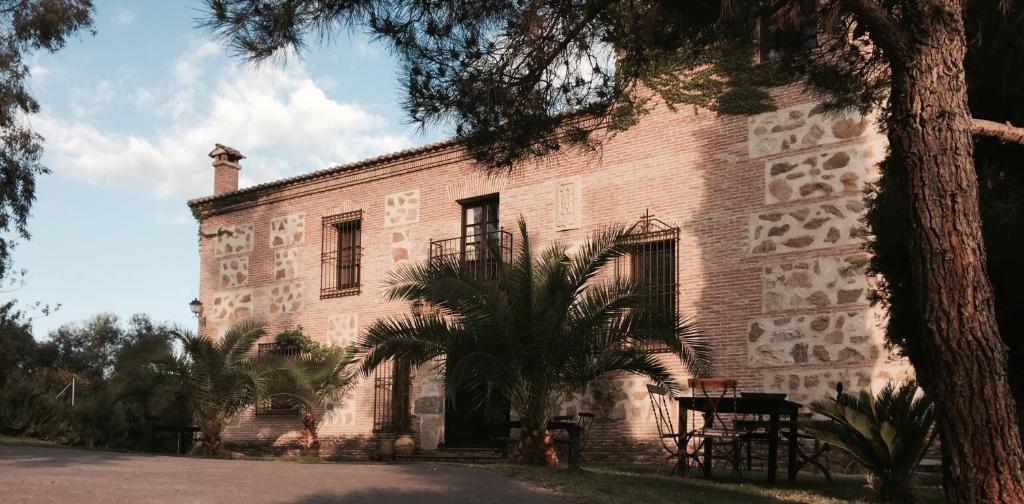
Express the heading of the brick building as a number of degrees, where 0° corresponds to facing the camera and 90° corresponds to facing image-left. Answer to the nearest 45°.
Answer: approximately 45°

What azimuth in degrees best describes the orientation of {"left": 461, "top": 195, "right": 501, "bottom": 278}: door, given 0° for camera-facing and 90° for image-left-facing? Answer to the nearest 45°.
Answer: approximately 45°

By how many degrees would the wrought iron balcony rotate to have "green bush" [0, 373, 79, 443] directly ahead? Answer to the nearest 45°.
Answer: approximately 45° to its right

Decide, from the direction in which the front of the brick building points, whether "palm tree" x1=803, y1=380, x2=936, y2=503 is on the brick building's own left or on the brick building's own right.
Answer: on the brick building's own left

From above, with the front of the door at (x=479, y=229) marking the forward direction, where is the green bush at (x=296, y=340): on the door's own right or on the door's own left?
on the door's own right

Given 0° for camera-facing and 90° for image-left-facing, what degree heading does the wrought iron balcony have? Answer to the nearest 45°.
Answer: approximately 45°

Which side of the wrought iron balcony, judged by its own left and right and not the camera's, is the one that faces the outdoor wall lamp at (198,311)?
right

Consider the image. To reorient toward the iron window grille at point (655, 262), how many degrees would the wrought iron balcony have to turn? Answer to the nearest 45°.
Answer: approximately 90° to its left
